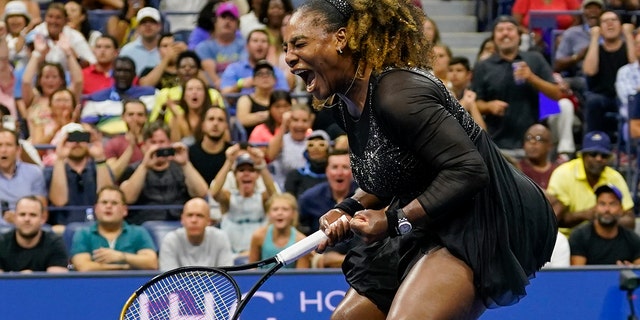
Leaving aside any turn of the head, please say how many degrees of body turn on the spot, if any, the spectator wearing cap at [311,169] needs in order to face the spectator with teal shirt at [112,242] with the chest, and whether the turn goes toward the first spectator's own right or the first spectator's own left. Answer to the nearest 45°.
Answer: approximately 45° to the first spectator's own right

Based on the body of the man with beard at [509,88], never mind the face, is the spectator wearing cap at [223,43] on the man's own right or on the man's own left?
on the man's own right
